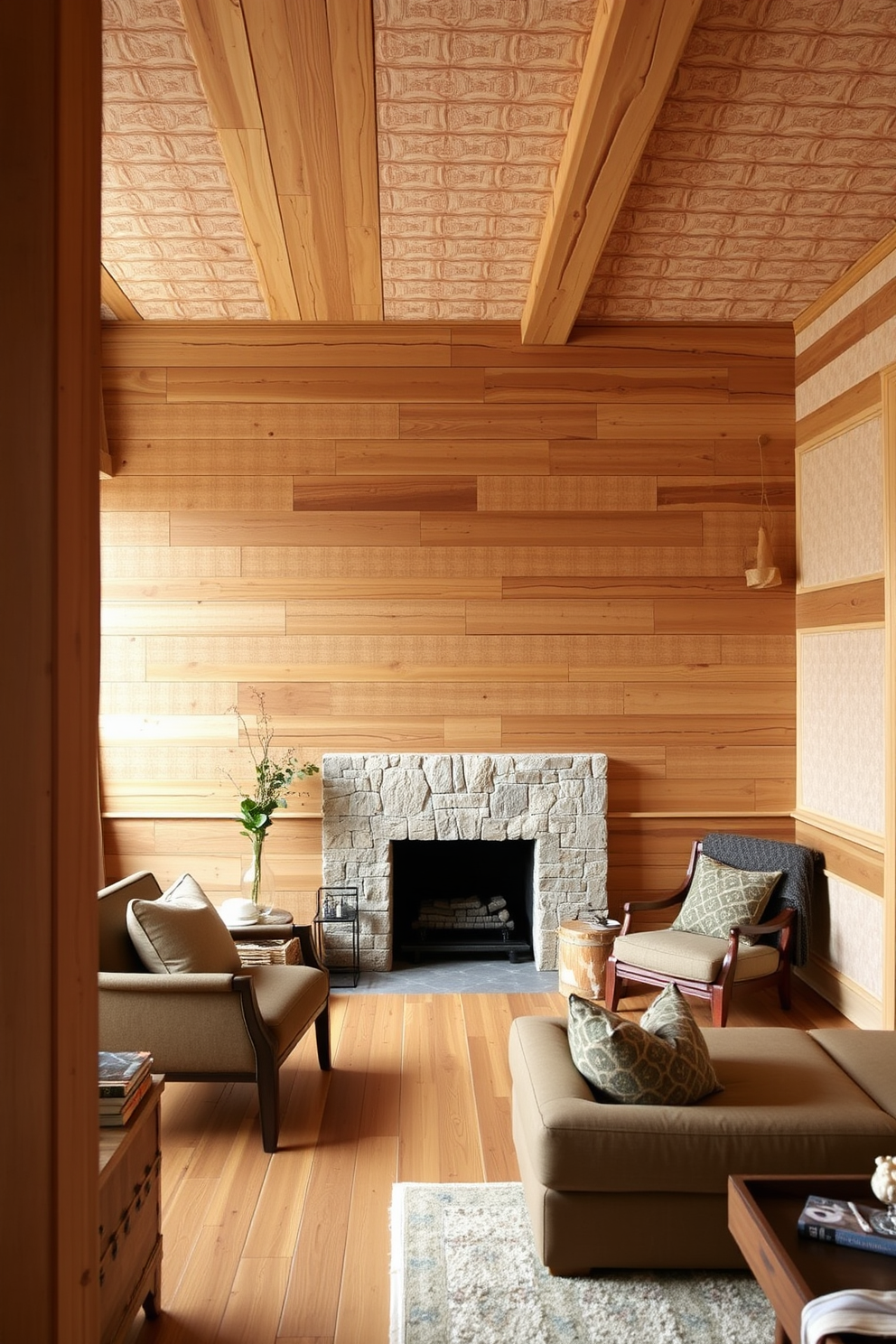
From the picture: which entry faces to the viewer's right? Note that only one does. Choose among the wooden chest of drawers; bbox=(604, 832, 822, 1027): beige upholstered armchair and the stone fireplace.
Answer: the wooden chest of drawers

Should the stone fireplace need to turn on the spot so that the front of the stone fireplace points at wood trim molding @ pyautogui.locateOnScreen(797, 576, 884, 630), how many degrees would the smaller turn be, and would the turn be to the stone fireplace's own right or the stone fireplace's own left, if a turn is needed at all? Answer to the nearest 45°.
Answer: approximately 90° to the stone fireplace's own left

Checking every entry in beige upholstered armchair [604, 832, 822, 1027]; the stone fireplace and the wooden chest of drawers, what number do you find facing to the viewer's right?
1

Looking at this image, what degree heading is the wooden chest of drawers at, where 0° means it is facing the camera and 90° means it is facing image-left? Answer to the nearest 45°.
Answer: approximately 270°

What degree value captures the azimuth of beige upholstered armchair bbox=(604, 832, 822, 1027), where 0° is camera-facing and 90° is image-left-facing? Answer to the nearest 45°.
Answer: approximately 45°

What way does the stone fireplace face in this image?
toward the camera

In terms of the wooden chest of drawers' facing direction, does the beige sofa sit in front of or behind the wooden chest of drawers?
in front

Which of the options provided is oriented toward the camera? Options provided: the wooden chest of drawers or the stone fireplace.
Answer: the stone fireplace

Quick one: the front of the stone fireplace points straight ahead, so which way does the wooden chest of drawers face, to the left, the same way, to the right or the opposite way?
to the left

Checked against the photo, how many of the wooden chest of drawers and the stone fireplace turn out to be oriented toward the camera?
1

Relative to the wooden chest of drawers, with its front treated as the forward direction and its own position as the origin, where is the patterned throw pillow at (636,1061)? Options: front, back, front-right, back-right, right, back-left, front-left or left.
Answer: front

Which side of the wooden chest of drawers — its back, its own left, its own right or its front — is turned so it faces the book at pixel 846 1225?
front

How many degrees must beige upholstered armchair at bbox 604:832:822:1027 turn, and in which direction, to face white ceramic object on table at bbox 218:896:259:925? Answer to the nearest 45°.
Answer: approximately 45° to its right
